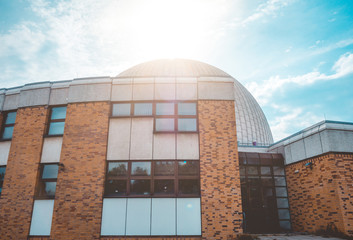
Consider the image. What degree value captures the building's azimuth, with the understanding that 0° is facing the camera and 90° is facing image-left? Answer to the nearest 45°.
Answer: approximately 0°
